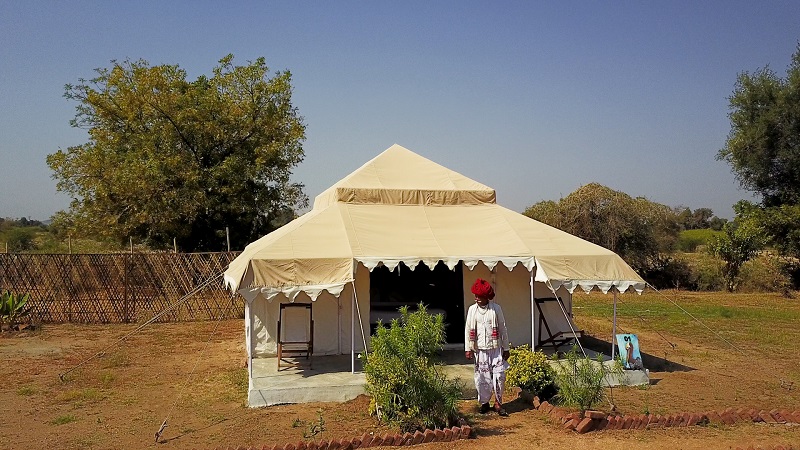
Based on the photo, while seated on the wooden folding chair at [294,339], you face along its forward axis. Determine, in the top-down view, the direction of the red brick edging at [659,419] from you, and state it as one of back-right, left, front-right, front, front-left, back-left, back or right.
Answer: front-left

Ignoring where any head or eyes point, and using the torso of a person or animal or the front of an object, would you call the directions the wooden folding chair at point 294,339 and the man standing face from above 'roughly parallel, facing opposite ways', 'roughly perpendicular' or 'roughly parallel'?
roughly parallel

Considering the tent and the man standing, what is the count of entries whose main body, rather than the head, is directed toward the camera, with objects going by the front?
2

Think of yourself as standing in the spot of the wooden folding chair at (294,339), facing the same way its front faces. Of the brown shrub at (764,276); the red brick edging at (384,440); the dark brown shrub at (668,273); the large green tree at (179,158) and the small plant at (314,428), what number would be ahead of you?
2

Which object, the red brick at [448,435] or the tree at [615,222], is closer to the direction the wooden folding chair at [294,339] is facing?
the red brick

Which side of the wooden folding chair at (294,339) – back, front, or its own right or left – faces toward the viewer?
front

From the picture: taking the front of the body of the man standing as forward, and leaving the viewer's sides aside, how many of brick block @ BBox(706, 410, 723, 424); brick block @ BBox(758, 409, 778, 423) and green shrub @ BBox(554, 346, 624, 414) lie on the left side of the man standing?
3

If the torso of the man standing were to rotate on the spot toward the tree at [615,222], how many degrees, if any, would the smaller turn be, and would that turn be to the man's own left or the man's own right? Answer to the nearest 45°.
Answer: approximately 180°

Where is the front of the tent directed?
toward the camera

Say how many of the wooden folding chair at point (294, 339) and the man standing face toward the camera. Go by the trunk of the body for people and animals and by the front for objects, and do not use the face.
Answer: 2

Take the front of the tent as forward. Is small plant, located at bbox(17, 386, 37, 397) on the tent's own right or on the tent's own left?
on the tent's own right

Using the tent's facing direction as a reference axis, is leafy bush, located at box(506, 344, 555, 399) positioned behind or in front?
in front

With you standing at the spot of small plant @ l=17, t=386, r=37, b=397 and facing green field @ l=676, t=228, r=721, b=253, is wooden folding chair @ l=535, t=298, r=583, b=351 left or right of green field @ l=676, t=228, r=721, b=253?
right
